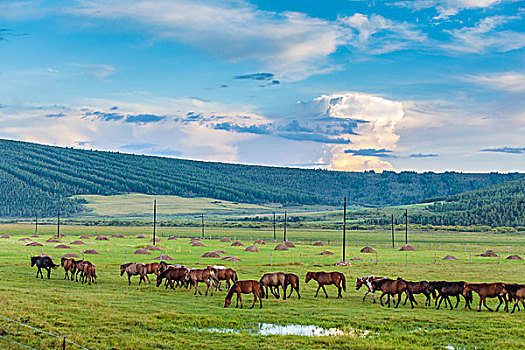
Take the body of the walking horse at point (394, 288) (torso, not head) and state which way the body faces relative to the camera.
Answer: to the viewer's left

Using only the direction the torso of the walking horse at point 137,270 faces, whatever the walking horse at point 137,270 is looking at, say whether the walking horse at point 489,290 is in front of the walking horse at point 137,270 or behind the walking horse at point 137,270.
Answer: behind

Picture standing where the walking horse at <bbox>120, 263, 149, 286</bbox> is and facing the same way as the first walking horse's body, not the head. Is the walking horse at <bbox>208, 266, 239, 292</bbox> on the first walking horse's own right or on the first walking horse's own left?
on the first walking horse's own left

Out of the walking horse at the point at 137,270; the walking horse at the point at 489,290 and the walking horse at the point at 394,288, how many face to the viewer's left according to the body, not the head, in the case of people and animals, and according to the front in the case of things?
3

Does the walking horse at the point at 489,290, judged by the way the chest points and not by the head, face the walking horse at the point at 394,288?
yes

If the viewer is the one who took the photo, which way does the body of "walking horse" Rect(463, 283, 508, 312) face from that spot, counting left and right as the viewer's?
facing to the left of the viewer

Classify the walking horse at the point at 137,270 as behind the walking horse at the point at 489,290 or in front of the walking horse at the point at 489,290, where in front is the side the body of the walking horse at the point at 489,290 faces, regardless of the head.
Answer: in front

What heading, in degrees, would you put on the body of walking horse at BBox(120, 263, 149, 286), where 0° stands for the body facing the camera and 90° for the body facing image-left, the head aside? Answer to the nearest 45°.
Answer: approximately 90°

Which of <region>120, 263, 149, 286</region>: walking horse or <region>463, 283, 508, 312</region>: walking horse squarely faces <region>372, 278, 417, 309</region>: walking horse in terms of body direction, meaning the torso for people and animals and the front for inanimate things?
<region>463, 283, 508, 312</region>: walking horse

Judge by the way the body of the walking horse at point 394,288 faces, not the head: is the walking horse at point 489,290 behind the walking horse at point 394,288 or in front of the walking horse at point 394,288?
behind

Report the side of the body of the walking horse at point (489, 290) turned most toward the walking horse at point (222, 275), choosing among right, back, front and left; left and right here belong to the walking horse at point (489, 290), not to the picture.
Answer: front

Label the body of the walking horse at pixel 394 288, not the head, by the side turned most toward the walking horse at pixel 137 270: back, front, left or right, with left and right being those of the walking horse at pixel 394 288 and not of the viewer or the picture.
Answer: front
